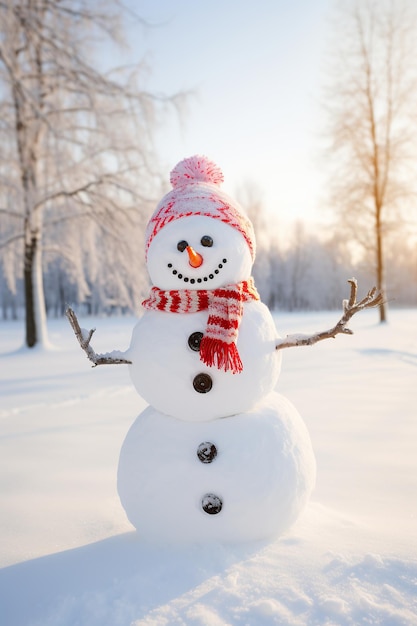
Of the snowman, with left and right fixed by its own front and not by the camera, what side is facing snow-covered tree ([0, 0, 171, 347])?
back

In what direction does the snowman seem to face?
toward the camera
